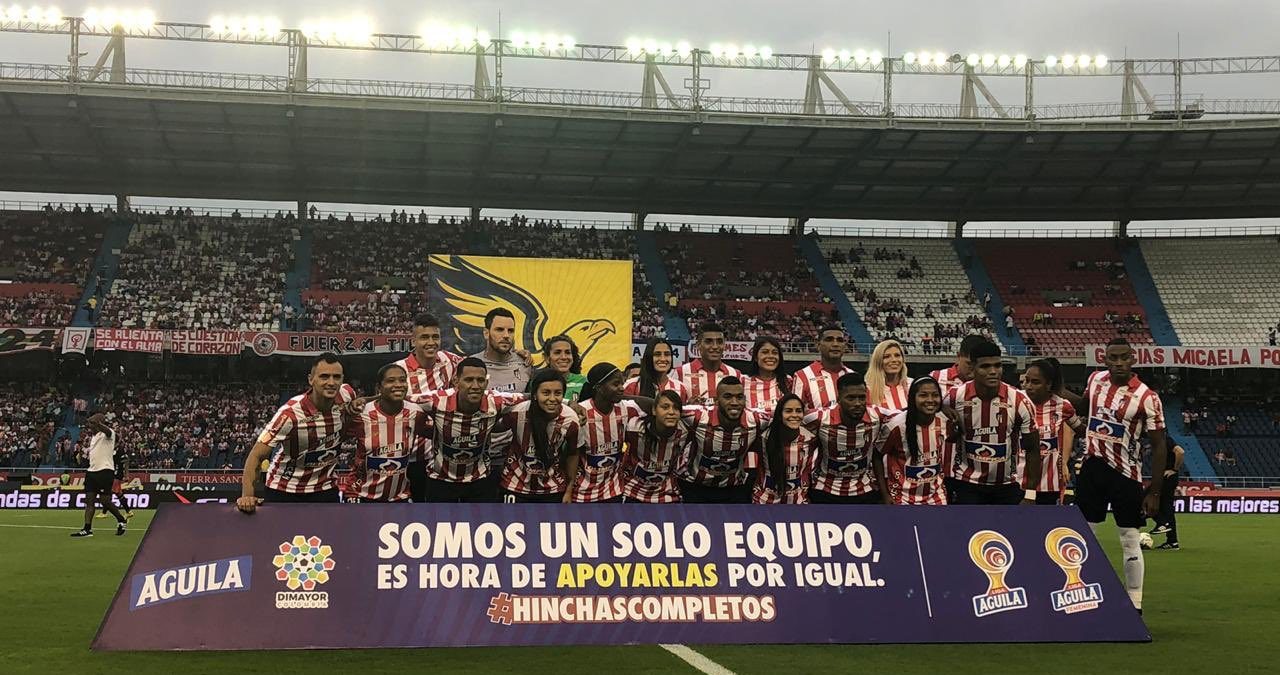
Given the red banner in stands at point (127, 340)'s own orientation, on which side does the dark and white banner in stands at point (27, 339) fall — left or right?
on its right

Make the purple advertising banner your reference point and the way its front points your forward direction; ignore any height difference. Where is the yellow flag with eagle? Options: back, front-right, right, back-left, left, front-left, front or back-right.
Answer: back

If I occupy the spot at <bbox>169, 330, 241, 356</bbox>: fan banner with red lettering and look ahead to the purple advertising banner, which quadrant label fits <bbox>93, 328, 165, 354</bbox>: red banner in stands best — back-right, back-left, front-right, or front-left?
back-right

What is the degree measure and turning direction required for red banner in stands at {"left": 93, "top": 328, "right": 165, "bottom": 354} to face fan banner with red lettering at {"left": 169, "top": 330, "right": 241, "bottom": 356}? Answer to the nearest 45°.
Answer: approximately 90° to its left

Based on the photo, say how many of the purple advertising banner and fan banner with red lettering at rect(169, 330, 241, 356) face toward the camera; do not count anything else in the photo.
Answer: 2

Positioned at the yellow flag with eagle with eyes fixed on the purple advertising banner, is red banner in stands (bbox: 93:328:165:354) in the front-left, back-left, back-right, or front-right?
back-right

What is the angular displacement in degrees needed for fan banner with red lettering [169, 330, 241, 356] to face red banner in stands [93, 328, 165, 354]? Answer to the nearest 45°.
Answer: approximately 90° to its right

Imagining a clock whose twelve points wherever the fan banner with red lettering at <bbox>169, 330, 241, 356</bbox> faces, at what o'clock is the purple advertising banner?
The purple advertising banner is roughly at 12 o'clock from the fan banner with red lettering.

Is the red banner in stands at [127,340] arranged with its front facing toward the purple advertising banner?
yes

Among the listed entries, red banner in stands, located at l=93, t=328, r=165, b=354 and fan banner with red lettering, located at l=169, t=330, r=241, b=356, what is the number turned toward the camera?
2

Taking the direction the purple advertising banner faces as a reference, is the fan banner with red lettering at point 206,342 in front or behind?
behind

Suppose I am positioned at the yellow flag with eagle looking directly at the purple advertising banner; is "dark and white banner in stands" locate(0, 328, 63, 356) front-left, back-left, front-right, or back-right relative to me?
back-right
